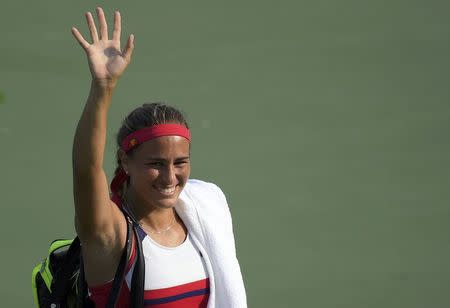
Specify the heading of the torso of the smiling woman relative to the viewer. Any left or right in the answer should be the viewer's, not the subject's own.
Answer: facing the viewer and to the right of the viewer

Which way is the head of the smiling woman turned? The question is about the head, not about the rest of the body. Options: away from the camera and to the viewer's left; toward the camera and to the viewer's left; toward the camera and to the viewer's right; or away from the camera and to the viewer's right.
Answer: toward the camera and to the viewer's right
